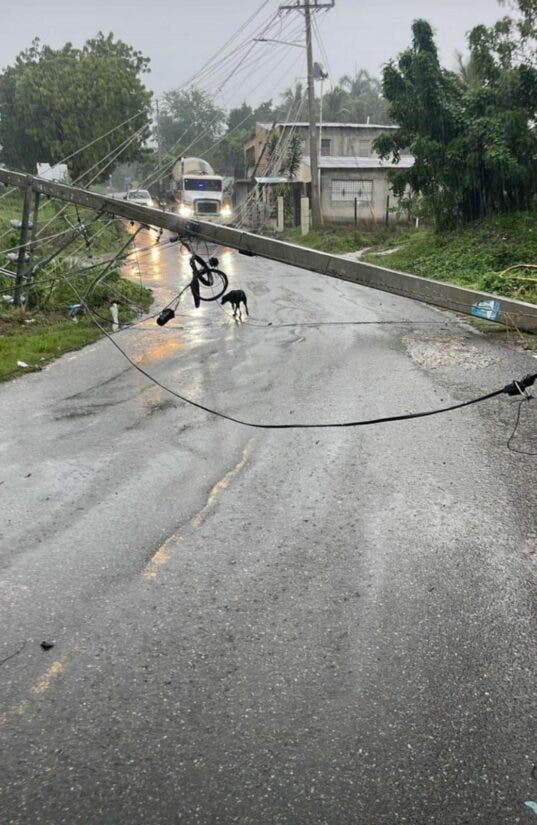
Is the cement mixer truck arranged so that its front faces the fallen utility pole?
yes

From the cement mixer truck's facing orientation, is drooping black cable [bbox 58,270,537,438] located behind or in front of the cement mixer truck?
in front

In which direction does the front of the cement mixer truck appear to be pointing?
toward the camera

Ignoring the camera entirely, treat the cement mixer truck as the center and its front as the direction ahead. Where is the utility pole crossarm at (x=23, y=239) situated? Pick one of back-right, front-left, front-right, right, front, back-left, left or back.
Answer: front

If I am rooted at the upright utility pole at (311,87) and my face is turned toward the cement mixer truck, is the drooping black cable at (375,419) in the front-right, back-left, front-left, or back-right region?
back-left

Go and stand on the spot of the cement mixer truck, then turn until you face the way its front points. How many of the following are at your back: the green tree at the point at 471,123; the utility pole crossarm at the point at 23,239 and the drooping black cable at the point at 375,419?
0

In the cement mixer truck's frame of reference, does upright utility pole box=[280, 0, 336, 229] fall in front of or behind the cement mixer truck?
in front

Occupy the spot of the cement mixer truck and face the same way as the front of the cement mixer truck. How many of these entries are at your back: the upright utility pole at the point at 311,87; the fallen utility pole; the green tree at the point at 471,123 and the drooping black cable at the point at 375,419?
0

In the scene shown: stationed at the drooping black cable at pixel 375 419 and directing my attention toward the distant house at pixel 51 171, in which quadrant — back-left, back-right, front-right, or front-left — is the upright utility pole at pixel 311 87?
front-right
